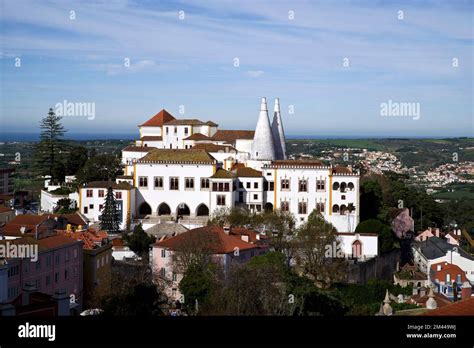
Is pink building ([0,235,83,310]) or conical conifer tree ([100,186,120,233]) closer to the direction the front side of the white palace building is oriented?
the pink building

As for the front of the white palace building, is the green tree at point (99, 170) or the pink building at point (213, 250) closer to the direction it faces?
the pink building

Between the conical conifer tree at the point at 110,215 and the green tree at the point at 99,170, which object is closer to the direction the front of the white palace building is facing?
the conical conifer tree

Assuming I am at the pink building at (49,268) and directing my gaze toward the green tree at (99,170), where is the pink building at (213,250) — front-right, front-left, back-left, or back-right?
front-right

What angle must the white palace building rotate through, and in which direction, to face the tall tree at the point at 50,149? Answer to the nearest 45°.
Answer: approximately 135° to its right

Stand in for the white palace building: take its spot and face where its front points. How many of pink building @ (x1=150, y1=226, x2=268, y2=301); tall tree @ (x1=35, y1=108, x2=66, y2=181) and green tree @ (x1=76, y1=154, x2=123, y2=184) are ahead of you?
1

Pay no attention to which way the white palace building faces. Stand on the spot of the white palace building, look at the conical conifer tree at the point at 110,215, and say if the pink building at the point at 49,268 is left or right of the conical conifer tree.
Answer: left

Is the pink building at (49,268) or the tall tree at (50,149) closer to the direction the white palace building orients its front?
the pink building

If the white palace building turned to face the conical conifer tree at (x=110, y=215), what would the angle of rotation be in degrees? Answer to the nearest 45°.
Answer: approximately 45° to its right

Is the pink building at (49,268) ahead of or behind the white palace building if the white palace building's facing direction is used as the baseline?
ahead

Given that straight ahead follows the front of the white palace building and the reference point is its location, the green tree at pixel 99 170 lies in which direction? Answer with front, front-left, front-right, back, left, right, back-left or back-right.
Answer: back-right

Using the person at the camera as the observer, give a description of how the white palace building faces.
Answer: facing the viewer

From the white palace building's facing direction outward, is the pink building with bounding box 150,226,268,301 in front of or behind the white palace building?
in front

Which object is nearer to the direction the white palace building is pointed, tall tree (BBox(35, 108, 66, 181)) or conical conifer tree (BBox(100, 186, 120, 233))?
the conical conifer tree
